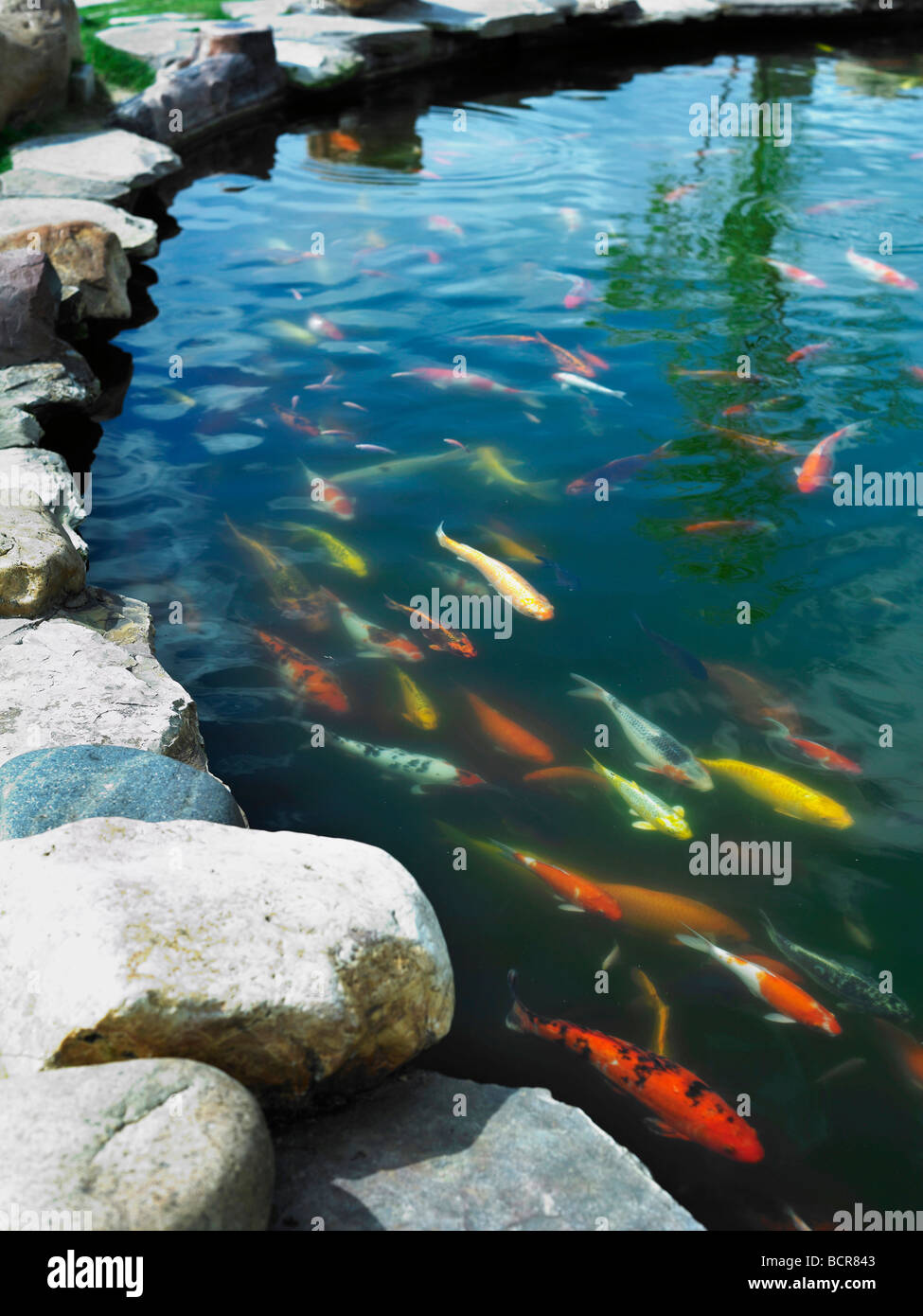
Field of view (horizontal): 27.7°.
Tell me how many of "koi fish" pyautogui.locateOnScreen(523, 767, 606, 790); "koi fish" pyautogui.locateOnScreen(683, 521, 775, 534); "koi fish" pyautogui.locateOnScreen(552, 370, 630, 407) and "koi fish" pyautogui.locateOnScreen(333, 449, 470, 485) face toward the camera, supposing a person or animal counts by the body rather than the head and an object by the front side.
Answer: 0

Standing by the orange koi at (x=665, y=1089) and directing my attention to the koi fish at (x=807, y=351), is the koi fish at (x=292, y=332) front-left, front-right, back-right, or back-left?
front-left

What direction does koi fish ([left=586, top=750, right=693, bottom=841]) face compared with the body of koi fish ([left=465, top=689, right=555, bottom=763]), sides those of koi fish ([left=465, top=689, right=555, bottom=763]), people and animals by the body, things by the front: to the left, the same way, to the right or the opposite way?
the same way

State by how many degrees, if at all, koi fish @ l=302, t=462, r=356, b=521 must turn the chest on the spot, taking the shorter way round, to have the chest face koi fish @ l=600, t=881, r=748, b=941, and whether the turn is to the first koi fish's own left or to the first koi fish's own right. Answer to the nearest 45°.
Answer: approximately 45° to the first koi fish's own right

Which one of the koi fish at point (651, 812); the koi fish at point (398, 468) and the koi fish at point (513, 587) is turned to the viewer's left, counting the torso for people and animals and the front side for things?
the koi fish at point (398, 468)

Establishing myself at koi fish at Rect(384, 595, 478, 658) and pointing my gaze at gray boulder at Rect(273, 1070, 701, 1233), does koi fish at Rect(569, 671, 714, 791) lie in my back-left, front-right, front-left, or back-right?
front-left

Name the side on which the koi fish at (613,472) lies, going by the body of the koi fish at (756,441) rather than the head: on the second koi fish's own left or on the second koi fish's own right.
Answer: on the second koi fish's own right

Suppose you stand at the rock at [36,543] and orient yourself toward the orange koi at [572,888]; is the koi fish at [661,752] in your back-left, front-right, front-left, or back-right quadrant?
front-left

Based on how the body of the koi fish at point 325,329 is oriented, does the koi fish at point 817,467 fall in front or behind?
in front

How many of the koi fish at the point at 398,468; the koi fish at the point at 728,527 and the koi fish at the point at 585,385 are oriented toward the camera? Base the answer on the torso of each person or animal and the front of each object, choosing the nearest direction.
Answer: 0

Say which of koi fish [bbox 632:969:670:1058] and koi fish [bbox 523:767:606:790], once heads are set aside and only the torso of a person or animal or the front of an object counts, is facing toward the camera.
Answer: koi fish [bbox 632:969:670:1058]

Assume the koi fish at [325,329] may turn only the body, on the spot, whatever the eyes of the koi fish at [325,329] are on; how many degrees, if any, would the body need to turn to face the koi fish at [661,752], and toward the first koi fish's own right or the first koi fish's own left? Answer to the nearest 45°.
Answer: approximately 45° to the first koi fish's own right

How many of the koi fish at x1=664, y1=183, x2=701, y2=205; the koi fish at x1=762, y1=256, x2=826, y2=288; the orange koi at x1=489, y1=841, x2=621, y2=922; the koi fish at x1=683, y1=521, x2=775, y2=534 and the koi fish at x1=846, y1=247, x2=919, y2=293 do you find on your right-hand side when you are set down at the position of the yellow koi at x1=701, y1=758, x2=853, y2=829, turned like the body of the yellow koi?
1
